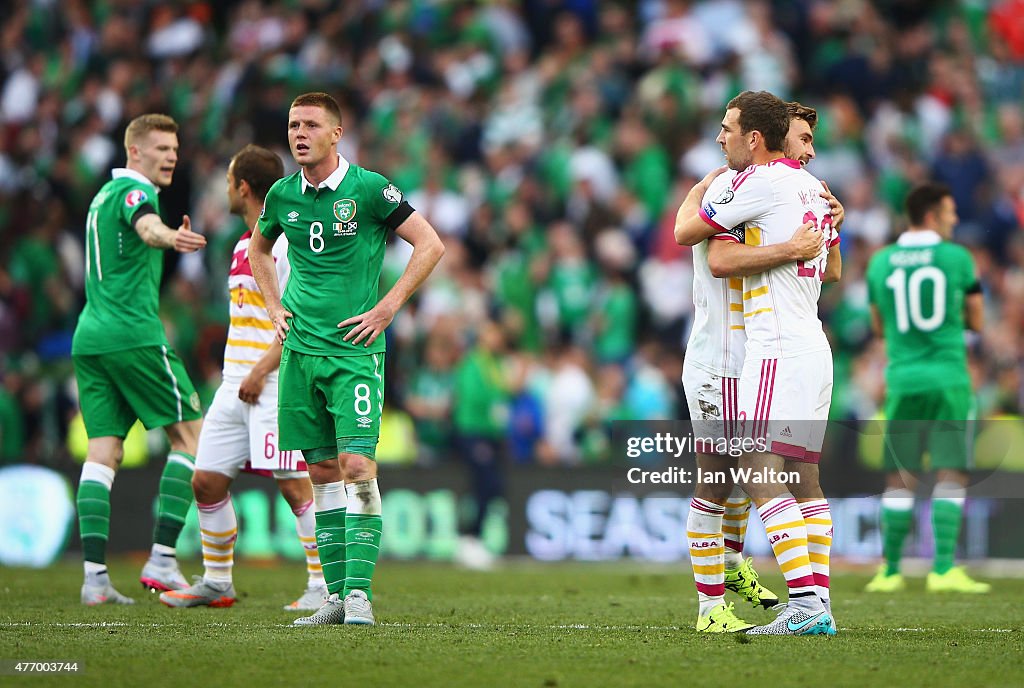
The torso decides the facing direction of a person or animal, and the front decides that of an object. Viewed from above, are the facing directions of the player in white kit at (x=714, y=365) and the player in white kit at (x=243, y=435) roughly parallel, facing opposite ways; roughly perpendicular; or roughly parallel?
roughly parallel, facing opposite ways

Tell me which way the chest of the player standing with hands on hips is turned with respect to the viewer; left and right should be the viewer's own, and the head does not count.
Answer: facing the viewer and to the left of the viewer

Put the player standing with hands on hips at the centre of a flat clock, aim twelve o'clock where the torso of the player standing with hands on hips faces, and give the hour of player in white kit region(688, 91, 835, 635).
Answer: The player in white kit is roughly at 8 o'clock from the player standing with hands on hips.
